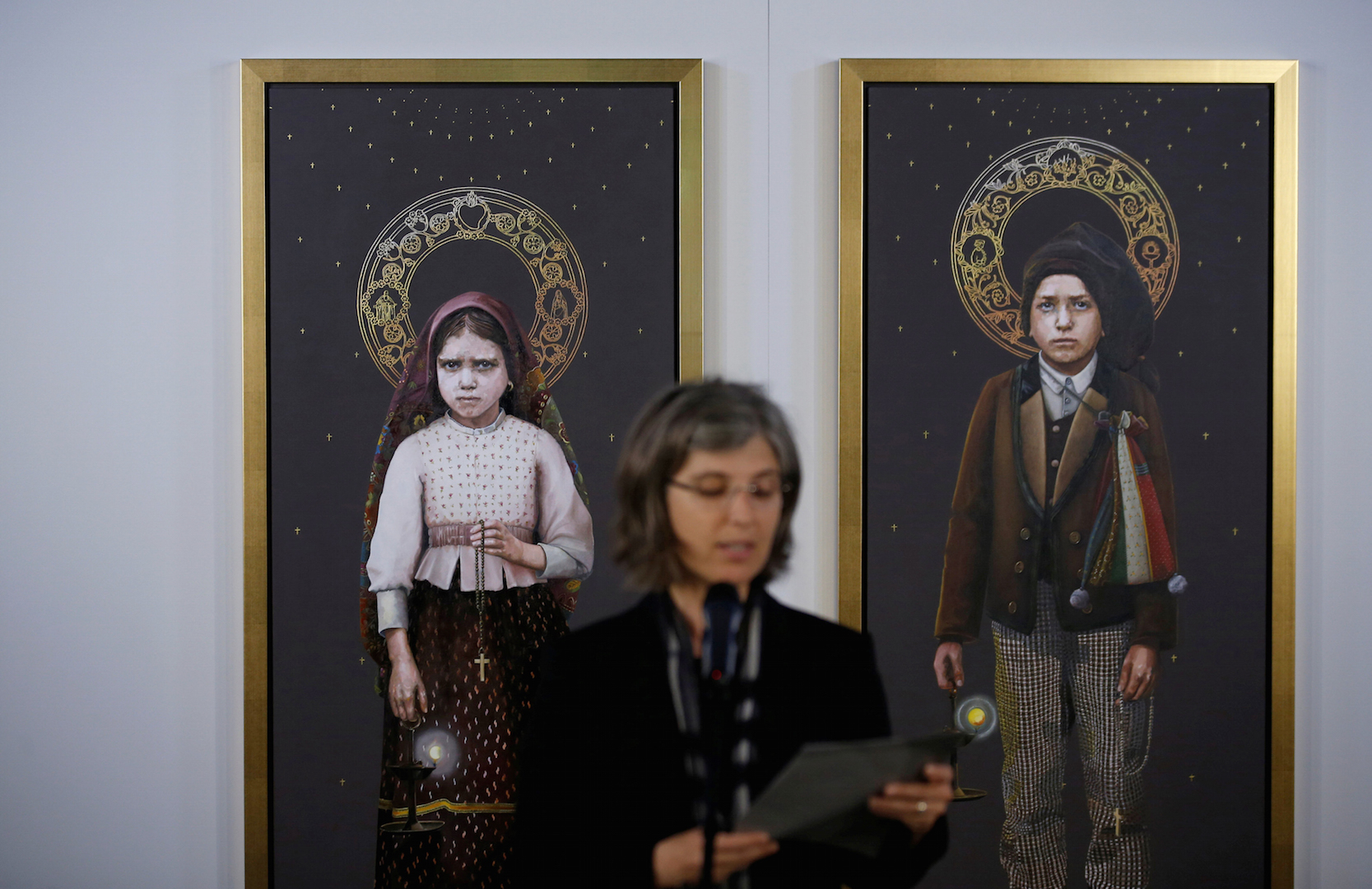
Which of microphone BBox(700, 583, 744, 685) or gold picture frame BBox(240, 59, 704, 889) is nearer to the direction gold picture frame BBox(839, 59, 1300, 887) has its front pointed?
the microphone

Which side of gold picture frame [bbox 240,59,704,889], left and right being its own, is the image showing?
front

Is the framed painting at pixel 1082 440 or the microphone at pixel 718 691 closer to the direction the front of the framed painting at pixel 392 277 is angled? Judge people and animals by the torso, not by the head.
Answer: the microphone

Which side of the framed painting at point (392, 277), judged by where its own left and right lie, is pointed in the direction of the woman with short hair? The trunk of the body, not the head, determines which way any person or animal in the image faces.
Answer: front

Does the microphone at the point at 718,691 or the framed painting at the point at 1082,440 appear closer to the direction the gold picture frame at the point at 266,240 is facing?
the microphone

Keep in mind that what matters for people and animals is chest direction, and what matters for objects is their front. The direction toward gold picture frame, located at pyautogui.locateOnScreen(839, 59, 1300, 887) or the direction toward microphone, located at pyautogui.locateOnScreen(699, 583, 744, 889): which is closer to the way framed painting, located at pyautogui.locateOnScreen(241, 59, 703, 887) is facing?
the microphone

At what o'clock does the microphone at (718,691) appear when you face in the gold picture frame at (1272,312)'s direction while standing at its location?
The microphone is roughly at 1 o'clock from the gold picture frame.

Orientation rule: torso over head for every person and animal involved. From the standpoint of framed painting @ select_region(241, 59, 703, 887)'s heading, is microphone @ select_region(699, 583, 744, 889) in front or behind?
in front

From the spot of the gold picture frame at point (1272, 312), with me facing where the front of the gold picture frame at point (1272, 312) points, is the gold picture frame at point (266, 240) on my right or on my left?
on my right

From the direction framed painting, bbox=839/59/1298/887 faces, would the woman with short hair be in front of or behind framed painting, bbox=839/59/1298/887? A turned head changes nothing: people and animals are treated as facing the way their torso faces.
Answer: in front

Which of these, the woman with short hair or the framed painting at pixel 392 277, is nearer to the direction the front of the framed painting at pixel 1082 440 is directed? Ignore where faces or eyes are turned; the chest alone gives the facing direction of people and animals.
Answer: the woman with short hair

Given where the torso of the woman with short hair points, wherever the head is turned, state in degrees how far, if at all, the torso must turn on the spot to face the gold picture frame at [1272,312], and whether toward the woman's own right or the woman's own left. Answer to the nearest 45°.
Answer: approximately 135° to the woman's own left
